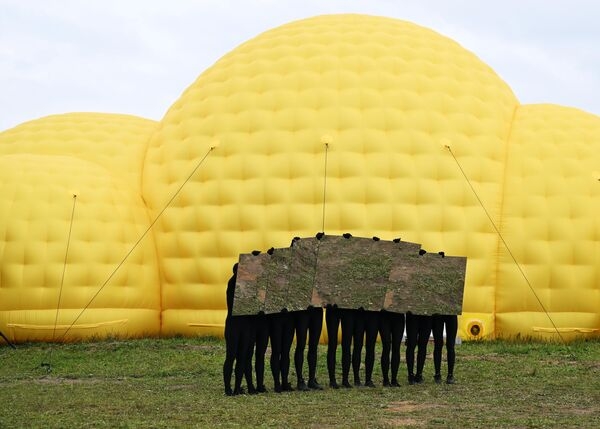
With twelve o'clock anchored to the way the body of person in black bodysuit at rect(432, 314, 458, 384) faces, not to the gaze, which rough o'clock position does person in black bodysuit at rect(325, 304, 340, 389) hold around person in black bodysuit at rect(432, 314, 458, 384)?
person in black bodysuit at rect(325, 304, 340, 389) is roughly at 2 o'clock from person in black bodysuit at rect(432, 314, 458, 384).

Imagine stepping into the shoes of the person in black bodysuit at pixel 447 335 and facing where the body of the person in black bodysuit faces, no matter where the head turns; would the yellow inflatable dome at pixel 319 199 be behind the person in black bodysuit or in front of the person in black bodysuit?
behind

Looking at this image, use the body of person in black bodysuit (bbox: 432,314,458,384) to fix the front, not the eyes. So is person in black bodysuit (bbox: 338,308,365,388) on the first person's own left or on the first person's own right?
on the first person's own right

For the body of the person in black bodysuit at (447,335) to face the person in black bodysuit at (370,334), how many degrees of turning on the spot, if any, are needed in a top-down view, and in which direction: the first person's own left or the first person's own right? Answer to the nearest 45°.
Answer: approximately 45° to the first person's own right

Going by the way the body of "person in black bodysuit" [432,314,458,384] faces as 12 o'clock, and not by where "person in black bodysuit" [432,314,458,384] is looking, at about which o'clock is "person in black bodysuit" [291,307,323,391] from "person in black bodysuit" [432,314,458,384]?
"person in black bodysuit" [291,307,323,391] is roughly at 2 o'clock from "person in black bodysuit" [432,314,458,384].

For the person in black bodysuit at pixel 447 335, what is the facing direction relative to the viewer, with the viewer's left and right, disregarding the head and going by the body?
facing the viewer

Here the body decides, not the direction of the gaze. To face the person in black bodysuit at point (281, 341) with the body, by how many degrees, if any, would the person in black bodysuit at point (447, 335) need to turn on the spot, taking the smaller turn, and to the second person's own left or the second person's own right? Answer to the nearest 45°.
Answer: approximately 45° to the second person's own right

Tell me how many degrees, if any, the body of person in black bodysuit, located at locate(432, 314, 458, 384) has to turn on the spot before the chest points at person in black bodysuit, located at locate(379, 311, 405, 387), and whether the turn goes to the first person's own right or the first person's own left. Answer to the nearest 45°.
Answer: approximately 45° to the first person's own right

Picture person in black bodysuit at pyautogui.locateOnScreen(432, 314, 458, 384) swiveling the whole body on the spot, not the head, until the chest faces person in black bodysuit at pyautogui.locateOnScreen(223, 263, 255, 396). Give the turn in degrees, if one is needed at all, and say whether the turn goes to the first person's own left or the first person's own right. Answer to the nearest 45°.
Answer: approximately 45° to the first person's own right

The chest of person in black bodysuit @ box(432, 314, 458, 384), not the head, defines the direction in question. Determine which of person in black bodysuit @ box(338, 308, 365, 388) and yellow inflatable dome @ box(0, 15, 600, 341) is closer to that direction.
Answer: the person in black bodysuit
